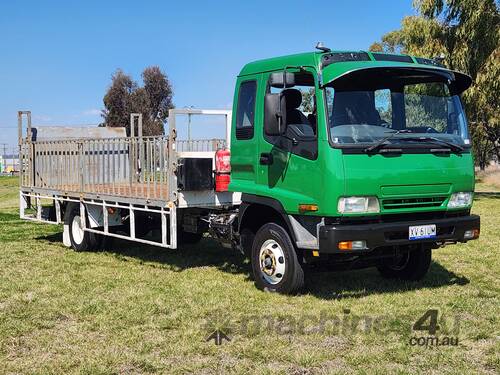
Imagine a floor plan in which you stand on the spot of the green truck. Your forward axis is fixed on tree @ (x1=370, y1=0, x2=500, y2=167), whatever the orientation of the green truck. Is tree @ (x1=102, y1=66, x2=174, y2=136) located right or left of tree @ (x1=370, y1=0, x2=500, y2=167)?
left

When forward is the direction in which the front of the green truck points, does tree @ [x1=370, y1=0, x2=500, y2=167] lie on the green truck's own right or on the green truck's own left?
on the green truck's own left

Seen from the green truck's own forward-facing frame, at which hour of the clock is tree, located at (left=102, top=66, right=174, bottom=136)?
The tree is roughly at 7 o'clock from the green truck.

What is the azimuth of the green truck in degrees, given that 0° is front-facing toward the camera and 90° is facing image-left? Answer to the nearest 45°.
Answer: approximately 315°
